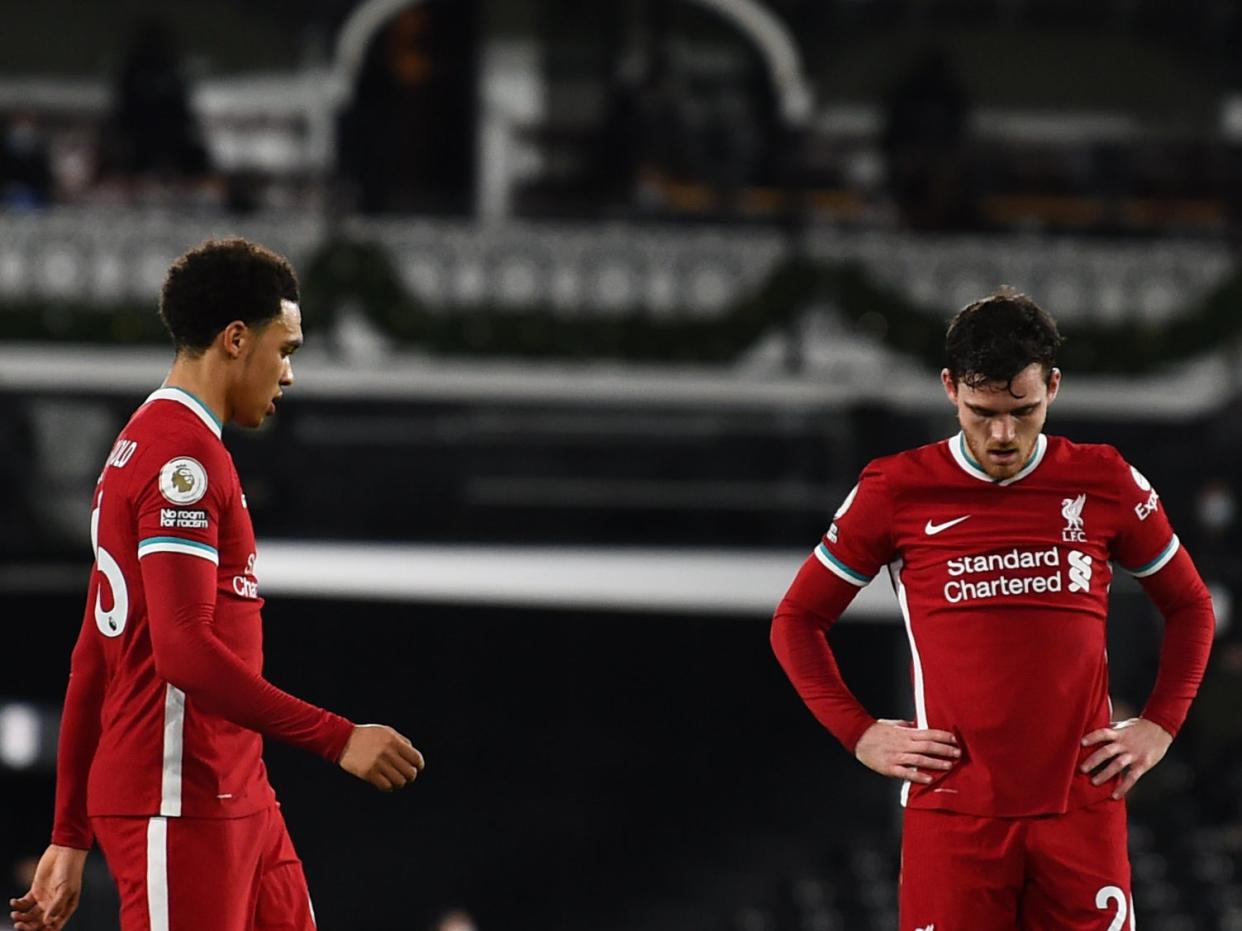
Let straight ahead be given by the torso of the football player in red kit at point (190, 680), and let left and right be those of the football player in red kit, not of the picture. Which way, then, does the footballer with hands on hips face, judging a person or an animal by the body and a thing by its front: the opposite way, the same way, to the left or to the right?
to the right

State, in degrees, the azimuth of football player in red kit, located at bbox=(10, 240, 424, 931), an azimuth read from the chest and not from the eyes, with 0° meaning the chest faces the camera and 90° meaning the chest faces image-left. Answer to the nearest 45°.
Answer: approximately 270°

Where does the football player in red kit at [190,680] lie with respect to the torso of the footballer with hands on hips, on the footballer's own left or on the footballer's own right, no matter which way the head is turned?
on the footballer's own right

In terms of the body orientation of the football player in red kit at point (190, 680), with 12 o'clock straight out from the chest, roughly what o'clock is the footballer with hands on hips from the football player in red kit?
The footballer with hands on hips is roughly at 12 o'clock from the football player in red kit.

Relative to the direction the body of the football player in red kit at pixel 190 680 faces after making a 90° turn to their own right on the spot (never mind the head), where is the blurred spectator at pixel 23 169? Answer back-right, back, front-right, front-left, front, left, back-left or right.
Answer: back

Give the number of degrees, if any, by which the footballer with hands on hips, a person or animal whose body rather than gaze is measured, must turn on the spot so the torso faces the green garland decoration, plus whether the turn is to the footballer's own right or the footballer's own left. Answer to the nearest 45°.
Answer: approximately 180°

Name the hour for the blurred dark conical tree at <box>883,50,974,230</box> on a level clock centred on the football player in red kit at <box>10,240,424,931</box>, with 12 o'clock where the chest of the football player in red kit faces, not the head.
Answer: The blurred dark conical tree is roughly at 10 o'clock from the football player in red kit.

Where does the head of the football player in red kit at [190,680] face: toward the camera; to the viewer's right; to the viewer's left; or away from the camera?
to the viewer's right

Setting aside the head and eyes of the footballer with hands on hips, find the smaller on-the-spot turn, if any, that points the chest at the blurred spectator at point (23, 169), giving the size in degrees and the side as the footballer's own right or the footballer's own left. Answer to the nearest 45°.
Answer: approximately 135° to the footballer's own right
